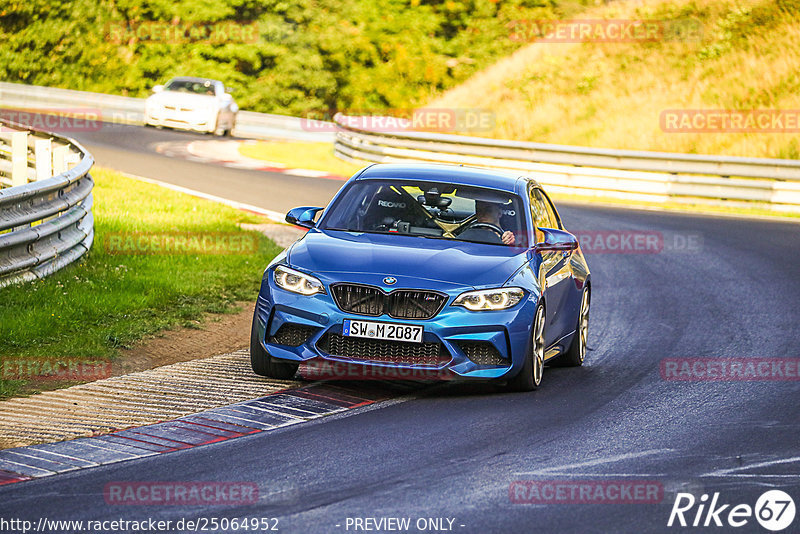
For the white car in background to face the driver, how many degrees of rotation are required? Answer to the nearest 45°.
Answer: approximately 45° to its left

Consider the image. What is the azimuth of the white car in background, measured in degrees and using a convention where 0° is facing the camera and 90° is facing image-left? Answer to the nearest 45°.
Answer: approximately 45°

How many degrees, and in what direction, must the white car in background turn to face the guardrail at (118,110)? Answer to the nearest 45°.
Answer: approximately 135° to its right

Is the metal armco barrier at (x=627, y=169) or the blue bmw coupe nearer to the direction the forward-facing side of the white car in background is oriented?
the blue bmw coupe

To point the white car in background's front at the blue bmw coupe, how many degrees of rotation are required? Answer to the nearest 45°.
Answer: approximately 45° to its left

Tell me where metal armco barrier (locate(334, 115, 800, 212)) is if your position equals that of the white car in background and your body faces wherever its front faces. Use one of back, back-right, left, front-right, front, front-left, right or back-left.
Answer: left
